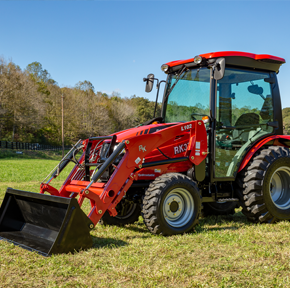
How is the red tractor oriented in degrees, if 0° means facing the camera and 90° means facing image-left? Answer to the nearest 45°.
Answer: approximately 45°
